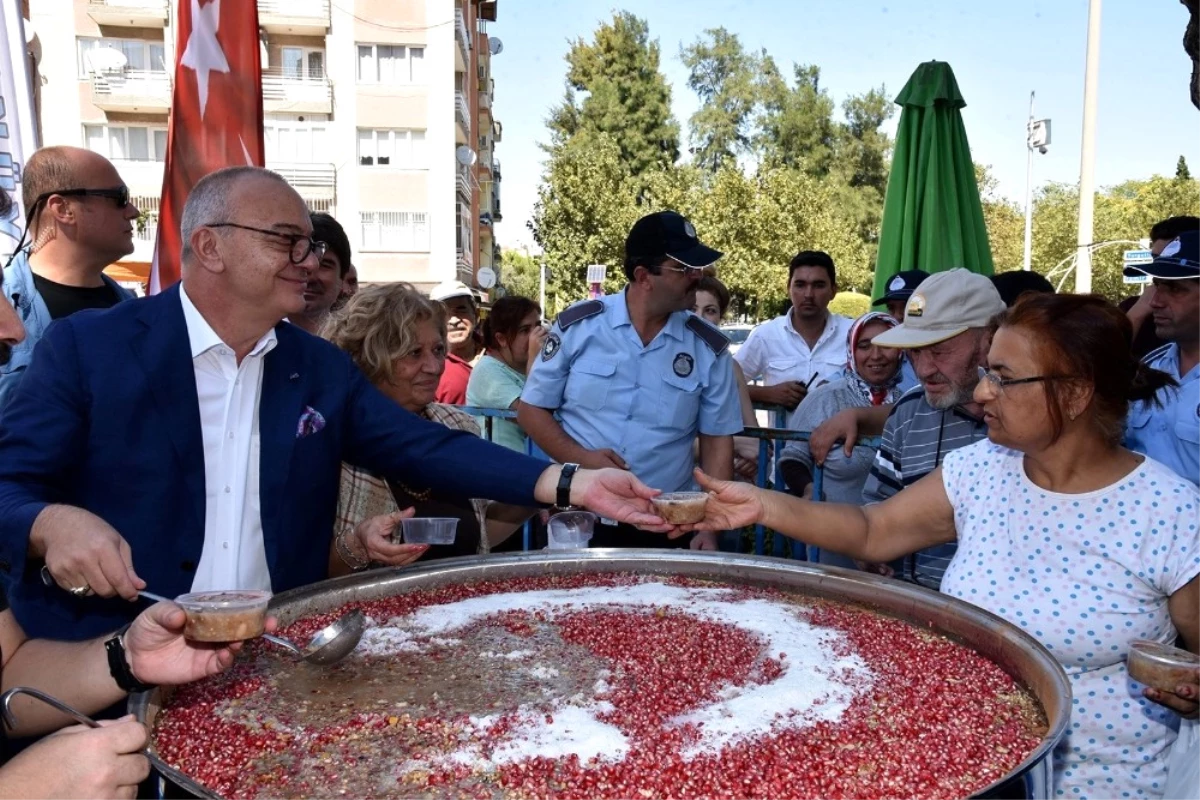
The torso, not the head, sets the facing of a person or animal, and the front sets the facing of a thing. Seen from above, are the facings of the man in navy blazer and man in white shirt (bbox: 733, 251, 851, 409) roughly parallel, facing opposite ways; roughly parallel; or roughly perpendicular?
roughly perpendicular

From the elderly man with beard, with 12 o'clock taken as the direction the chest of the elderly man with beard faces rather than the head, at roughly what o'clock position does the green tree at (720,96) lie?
The green tree is roughly at 4 o'clock from the elderly man with beard.

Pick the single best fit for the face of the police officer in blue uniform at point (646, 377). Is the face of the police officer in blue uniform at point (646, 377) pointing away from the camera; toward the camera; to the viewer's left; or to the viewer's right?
to the viewer's right

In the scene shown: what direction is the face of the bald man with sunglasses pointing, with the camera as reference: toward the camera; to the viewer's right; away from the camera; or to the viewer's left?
to the viewer's right

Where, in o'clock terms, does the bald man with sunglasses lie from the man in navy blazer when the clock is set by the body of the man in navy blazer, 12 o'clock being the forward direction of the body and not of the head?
The bald man with sunglasses is roughly at 7 o'clock from the man in navy blazer.

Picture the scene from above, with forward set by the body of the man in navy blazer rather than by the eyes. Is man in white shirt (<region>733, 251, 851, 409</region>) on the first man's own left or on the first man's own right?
on the first man's own left

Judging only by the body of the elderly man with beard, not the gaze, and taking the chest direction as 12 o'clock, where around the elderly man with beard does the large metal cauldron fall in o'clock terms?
The large metal cauldron is roughly at 11 o'clock from the elderly man with beard.

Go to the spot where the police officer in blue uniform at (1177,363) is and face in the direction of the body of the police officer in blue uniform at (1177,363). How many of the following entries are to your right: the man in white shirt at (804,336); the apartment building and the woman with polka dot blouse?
2

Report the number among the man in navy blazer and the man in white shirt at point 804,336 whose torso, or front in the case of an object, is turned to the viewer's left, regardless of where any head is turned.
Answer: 0

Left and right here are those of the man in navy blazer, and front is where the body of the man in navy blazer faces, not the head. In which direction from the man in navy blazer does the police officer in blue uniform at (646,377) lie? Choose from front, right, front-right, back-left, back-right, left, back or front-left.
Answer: left
